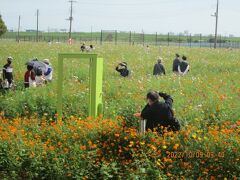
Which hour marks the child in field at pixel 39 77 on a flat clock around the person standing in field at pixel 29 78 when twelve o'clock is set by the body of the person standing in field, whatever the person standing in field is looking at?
The child in field is roughly at 1 o'clock from the person standing in field.

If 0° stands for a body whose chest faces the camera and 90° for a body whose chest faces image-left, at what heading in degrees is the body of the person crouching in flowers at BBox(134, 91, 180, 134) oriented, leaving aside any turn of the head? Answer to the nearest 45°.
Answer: approximately 135°

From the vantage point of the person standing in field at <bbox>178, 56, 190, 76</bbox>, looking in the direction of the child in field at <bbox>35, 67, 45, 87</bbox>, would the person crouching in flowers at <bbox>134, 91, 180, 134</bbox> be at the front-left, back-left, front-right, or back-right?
front-left

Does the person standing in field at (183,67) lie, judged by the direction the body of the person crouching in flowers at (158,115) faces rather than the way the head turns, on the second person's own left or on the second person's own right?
on the second person's own right

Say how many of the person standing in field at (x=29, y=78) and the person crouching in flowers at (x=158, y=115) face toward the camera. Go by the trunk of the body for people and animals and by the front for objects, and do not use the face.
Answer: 0

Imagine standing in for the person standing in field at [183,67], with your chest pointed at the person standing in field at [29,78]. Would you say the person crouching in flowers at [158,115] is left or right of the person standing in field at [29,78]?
left

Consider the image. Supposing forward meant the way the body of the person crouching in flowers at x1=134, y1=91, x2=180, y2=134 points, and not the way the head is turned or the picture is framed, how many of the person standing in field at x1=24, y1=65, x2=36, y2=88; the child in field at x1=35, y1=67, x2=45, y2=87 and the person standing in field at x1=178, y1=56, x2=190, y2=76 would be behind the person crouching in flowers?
0

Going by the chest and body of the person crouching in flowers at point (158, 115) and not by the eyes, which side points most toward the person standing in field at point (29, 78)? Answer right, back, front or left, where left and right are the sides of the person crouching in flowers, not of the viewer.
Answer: front
